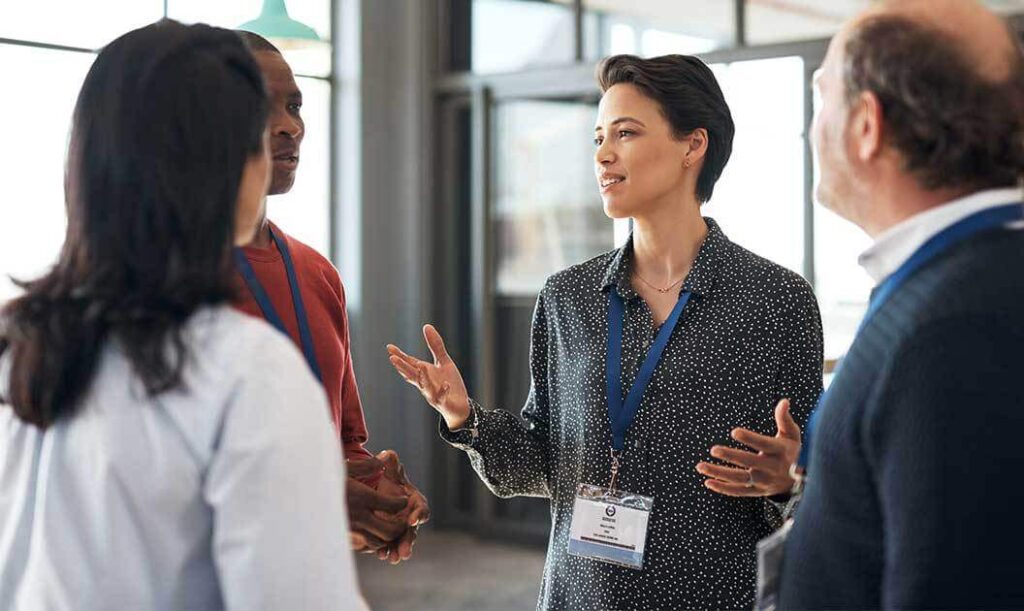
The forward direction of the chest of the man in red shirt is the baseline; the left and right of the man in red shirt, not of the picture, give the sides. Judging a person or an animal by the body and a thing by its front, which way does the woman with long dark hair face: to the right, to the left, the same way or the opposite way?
to the left

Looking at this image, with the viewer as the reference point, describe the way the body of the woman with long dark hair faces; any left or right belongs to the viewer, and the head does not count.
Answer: facing away from the viewer and to the right of the viewer

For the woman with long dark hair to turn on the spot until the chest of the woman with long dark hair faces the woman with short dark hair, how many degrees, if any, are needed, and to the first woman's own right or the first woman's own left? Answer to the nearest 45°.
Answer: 0° — they already face them

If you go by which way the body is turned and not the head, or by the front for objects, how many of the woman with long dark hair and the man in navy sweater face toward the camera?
0

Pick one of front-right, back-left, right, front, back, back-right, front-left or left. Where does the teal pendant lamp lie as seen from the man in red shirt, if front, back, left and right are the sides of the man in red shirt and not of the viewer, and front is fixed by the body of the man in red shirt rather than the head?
back-left

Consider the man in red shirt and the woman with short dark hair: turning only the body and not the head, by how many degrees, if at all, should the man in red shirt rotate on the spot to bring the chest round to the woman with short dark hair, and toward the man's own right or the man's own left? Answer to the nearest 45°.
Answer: approximately 45° to the man's own left

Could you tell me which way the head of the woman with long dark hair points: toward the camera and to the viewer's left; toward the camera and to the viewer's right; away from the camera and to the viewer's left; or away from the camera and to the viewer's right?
away from the camera and to the viewer's right

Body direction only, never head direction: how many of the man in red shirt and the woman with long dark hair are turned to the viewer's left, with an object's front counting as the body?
0

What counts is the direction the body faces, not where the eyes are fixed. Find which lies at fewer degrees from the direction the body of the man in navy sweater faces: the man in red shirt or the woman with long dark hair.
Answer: the man in red shirt

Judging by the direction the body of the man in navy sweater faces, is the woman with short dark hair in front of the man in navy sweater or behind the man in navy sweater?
in front

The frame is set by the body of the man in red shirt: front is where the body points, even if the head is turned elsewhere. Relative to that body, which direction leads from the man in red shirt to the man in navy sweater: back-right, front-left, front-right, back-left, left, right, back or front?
front

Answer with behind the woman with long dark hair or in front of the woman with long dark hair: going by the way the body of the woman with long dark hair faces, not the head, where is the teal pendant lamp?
in front
